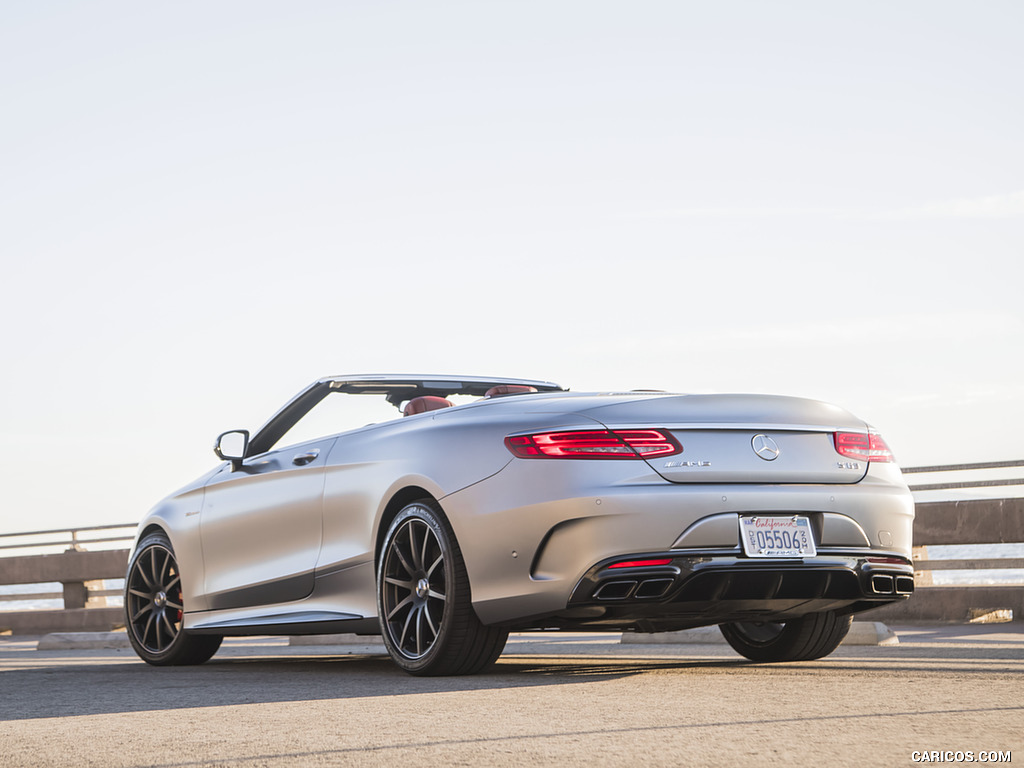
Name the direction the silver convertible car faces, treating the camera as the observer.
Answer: facing away from the viewer and to the left of the viewer
